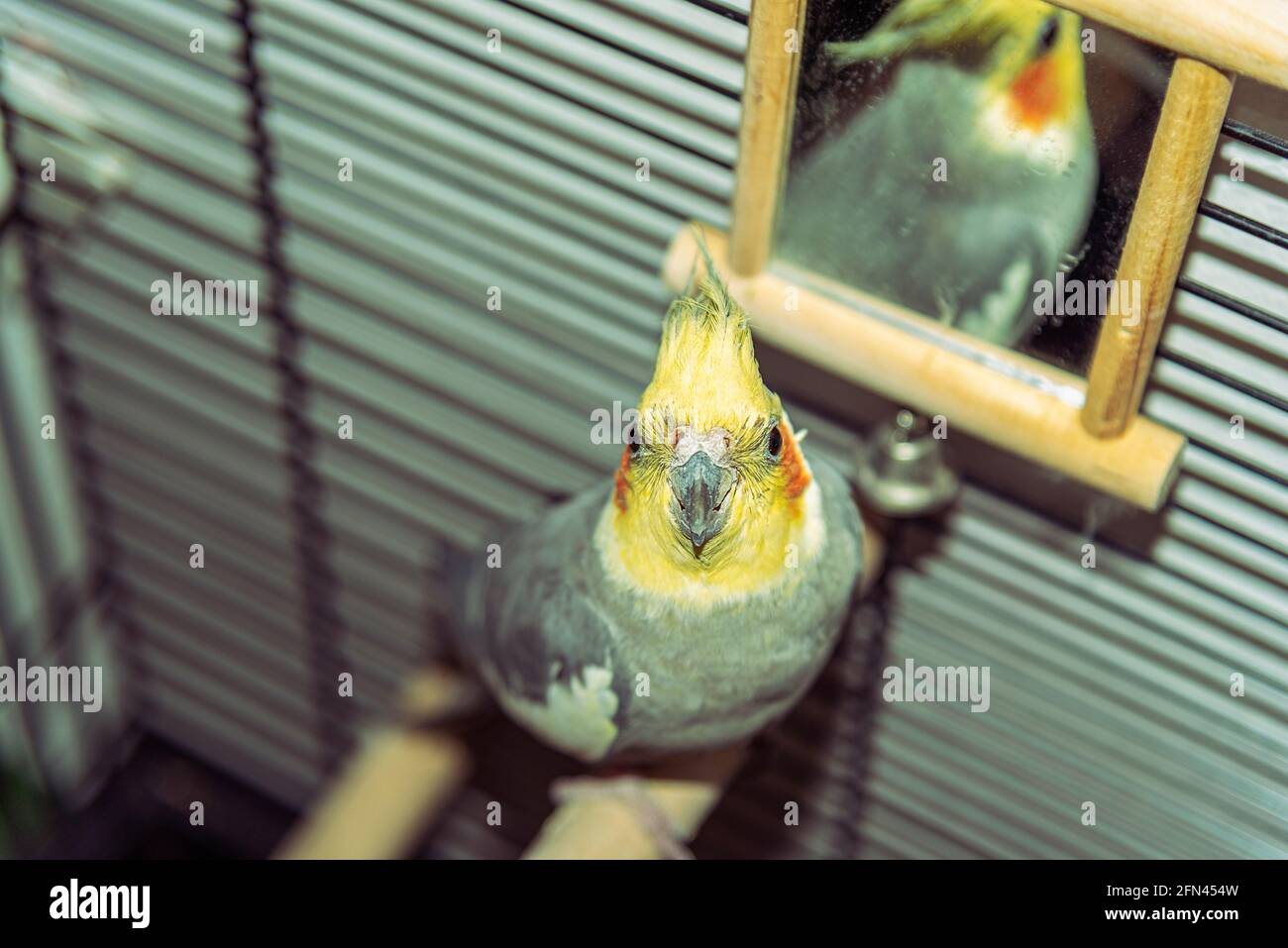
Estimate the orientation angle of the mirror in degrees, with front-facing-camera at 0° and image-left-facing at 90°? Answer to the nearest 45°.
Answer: approximately 0°
